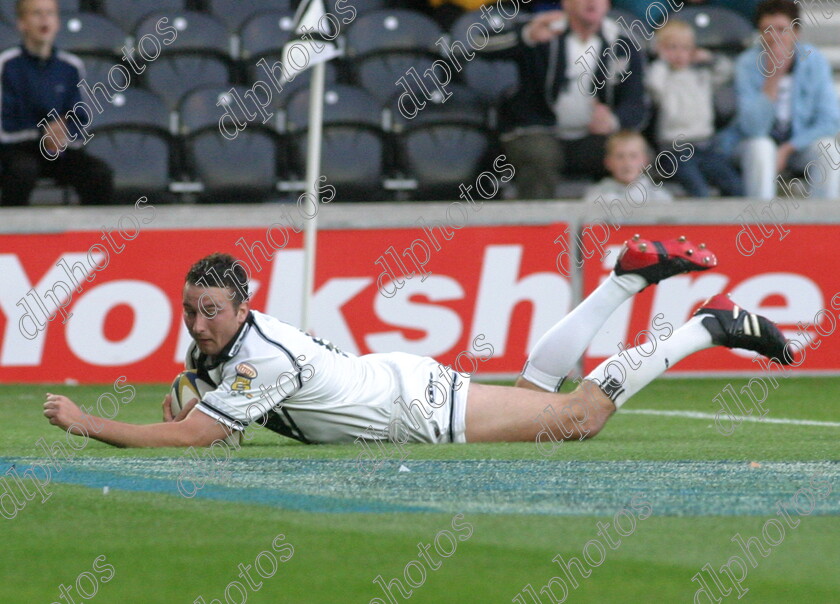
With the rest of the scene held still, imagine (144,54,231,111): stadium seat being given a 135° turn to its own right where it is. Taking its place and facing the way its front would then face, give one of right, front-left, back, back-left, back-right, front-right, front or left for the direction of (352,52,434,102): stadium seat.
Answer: back-right

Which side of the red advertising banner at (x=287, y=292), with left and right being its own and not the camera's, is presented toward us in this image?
front

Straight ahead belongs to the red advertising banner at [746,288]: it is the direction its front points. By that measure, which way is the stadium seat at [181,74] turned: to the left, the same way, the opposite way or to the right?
the same way

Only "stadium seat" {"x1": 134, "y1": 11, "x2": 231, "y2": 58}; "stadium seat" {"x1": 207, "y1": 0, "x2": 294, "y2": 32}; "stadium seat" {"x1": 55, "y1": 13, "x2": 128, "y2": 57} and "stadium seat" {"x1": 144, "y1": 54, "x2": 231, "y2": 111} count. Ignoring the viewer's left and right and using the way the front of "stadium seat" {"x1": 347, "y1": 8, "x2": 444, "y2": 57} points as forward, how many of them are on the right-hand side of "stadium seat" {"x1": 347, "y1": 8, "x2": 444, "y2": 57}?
4

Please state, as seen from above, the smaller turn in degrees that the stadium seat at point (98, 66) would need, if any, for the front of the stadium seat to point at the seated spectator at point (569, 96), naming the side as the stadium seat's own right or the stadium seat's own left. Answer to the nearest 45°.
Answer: approximately 45° to the stadium seat's own left

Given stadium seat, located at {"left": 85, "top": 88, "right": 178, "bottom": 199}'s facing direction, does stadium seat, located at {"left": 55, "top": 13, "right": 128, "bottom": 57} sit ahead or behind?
behind

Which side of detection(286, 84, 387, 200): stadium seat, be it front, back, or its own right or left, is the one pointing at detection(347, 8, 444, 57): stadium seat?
back

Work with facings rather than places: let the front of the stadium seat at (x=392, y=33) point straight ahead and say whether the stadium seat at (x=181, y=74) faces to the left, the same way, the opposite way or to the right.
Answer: the same way

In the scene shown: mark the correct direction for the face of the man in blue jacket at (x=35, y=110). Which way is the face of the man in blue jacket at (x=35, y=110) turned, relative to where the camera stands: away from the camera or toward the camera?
toward the camera

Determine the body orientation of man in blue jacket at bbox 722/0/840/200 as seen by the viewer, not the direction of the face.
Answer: toward the camera

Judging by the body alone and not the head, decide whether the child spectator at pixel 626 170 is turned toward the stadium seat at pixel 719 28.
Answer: no

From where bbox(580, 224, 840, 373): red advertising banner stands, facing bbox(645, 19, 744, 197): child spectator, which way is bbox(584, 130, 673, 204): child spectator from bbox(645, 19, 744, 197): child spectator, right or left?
left

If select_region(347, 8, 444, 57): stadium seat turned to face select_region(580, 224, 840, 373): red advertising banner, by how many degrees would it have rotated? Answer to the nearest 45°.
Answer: approximately 45° to its left

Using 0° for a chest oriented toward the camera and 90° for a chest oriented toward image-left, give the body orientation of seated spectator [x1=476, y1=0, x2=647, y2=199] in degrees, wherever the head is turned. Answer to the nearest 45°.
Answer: approximately 0°

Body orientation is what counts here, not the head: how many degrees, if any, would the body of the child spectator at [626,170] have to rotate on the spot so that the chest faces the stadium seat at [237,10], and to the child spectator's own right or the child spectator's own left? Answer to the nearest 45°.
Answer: approximately 135° to the child spectator's own right

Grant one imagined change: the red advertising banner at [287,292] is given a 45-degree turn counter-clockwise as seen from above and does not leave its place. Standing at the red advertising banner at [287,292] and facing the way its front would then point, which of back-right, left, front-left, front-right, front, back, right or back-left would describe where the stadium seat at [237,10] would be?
back-left

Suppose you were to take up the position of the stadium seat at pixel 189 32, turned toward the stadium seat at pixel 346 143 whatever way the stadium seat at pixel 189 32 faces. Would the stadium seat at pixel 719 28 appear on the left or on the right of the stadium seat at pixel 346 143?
left

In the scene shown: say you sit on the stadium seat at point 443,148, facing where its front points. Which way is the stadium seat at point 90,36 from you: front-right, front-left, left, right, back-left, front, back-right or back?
right

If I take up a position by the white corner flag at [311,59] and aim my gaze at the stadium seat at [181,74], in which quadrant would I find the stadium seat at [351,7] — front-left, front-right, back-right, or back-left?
front-right

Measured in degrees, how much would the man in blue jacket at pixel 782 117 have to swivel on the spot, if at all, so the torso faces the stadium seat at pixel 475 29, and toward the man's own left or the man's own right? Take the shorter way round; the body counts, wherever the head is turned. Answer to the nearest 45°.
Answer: approximately 90° to the man's own right

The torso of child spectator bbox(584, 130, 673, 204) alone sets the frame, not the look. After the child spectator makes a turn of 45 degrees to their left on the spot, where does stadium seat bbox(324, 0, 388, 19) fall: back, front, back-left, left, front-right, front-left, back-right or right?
back
